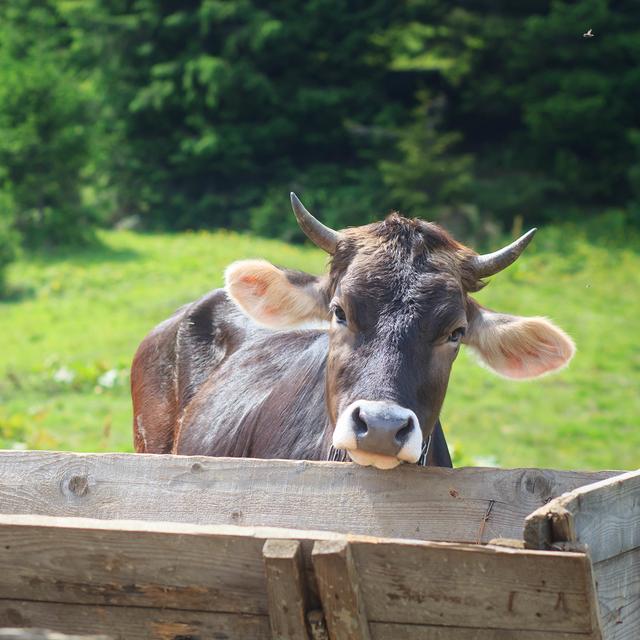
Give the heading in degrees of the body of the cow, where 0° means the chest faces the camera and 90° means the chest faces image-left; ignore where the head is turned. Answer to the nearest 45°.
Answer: approximately 315°
